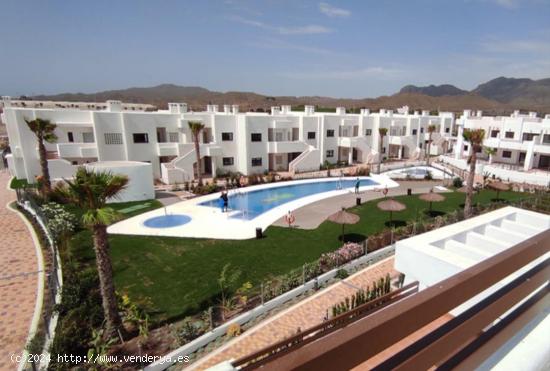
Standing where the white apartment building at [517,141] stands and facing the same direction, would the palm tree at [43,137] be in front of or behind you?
in front

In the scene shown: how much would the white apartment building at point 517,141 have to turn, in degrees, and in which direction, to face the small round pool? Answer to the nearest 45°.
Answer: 0° — it already faces it

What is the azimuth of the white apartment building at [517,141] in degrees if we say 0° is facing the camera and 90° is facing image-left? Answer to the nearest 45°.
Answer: approximately 45°

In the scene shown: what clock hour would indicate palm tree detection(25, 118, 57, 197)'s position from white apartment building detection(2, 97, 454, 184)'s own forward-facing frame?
The palm tree is roughly at 3 o'clock from the white apartment building.

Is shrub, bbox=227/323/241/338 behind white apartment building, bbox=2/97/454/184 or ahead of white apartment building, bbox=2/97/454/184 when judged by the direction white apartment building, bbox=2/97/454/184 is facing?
ahead

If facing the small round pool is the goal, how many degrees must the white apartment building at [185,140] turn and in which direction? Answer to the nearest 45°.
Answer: approximately 45° to its right

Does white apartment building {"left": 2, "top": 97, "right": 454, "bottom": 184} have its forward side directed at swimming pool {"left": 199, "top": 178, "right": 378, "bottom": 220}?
yes
